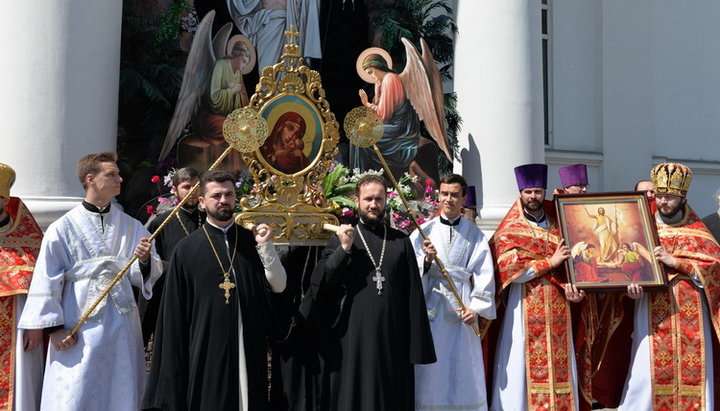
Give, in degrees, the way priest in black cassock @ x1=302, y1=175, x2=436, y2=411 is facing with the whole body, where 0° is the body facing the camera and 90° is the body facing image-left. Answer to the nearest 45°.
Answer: approximately 0°

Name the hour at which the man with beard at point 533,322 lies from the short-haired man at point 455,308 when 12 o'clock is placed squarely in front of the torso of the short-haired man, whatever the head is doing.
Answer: The man with beard is roughly at 8 o'clock from the short-haired man.

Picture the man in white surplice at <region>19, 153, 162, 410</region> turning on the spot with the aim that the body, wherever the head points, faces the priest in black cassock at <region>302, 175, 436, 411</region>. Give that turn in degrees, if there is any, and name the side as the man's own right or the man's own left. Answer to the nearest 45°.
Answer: approximately 45° to the man's own left

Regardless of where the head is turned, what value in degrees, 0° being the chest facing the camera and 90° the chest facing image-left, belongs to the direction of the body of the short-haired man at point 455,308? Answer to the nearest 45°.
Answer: approximately 0°

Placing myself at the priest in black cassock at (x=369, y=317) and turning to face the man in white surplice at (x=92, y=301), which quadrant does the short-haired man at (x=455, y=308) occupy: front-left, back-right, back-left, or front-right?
back-right

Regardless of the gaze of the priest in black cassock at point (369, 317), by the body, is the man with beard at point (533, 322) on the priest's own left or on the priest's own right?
on the priest's own left
